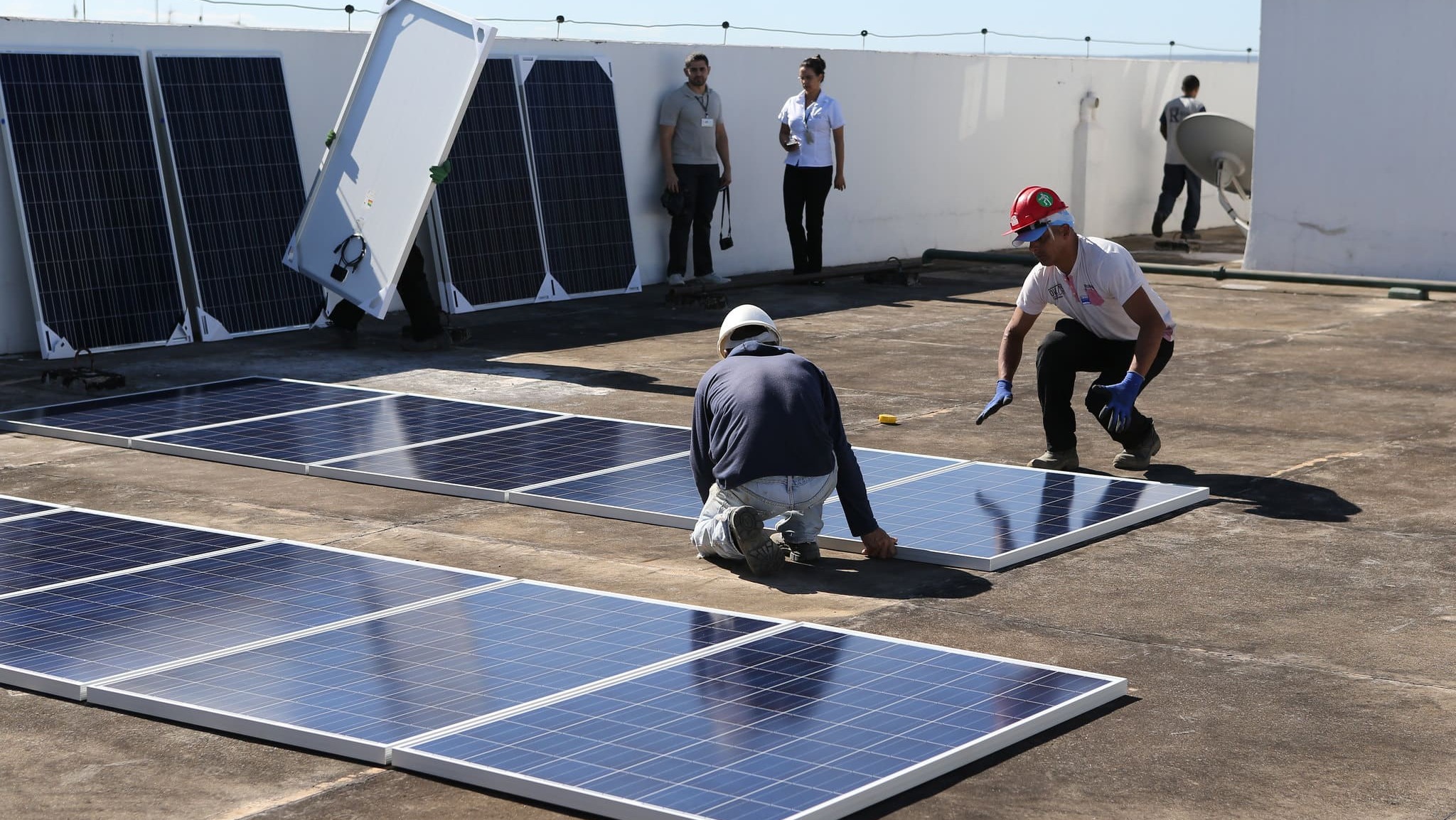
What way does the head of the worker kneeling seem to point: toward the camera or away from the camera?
away from the camera

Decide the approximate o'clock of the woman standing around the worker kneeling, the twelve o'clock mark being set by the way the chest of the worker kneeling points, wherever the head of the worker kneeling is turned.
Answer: The woman standing is roughly at 12 o'clock from the worker kneeling.

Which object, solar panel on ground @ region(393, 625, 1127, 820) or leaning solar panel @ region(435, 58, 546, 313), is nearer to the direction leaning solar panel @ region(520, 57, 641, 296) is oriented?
the solar panel on ground

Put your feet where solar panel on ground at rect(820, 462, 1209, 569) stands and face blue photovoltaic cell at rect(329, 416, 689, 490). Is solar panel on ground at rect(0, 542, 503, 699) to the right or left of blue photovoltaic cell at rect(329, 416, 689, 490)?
left

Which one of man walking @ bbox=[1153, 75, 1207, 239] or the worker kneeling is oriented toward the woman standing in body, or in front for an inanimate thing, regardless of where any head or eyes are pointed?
the worker kneeling

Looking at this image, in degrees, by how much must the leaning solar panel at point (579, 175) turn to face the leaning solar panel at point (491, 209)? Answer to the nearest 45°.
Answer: approximately 90° to its right

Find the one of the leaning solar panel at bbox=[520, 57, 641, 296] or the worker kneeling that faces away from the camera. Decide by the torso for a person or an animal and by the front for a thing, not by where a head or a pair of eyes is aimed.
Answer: the worker kneeling

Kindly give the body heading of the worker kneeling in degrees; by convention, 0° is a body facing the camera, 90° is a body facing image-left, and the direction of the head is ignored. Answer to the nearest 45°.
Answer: approximately 180°

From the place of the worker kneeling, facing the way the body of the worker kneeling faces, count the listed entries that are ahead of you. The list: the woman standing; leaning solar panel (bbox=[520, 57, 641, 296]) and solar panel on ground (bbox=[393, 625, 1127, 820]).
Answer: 2

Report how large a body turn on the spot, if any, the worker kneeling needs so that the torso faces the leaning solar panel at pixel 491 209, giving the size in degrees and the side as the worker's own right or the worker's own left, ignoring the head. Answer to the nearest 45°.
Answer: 0° — they already face it

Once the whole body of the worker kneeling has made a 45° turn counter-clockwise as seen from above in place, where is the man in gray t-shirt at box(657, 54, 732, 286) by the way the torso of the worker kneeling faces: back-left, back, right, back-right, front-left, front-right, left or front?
front-right

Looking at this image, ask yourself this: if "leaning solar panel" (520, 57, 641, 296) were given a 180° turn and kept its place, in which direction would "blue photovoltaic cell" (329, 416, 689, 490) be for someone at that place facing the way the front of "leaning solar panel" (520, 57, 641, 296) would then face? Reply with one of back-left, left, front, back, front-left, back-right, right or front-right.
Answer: back-left

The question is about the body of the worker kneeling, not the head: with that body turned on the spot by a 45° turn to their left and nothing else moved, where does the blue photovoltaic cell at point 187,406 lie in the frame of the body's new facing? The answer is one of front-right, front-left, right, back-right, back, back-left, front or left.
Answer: front

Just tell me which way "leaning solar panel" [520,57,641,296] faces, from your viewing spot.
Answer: facing the viewer and to the right of the viewer

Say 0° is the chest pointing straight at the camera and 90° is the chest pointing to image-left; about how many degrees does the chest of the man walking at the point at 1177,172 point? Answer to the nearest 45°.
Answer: approximately 225°
